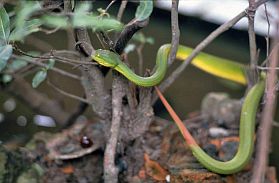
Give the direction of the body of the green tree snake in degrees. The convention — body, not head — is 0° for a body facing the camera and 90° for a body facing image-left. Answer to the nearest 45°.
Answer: approximately 90°

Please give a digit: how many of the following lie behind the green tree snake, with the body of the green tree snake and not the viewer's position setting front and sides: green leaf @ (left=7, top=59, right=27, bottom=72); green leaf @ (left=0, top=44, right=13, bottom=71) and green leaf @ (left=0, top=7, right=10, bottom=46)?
0

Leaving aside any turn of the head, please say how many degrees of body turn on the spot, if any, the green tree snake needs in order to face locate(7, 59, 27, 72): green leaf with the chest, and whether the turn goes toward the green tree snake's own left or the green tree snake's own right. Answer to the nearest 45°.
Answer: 0° — it already faces it

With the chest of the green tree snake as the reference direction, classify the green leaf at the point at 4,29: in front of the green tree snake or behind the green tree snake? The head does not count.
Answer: in front

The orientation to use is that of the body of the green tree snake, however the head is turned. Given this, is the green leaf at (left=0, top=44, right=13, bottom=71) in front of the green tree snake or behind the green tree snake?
in front
